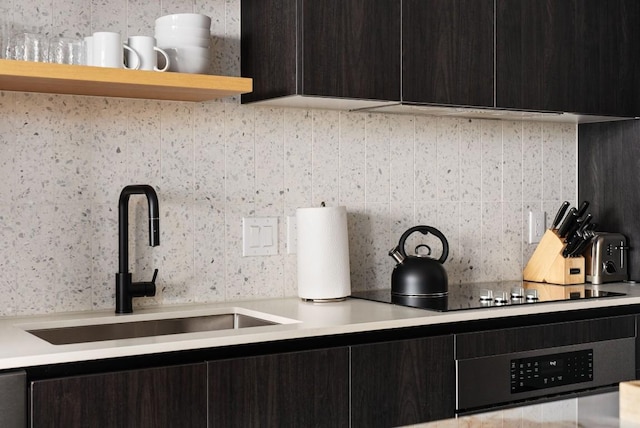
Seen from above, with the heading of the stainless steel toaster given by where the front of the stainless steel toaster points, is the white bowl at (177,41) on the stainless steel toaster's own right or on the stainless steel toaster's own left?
on the stainless steel toaster's own right

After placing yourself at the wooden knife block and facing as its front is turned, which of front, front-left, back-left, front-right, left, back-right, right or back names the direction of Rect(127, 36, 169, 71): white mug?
right

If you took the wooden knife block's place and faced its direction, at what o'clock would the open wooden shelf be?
The open wooden shelf is roughly at 3 o'clock from the wooden knife block.

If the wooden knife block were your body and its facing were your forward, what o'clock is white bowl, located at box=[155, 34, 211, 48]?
The white bowl is roughly at 3 o'clock from the wooden knife block.

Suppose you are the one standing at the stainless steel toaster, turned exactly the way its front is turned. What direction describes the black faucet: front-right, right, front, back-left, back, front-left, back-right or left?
right

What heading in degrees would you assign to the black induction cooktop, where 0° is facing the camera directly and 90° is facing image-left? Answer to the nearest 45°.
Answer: approximately 315°

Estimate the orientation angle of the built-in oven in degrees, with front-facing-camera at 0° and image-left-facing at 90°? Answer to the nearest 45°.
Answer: approximately 315°

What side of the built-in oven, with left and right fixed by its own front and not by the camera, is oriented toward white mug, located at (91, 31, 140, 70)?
right

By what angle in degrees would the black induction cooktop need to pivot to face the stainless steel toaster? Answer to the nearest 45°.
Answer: approximately 90° to its left

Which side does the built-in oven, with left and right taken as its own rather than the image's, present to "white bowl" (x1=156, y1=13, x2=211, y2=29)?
right

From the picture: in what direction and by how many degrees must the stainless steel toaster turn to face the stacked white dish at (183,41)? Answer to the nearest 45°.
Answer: approximately 90° to its right

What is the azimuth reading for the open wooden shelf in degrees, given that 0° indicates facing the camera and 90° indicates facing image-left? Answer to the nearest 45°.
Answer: approximately 315°
